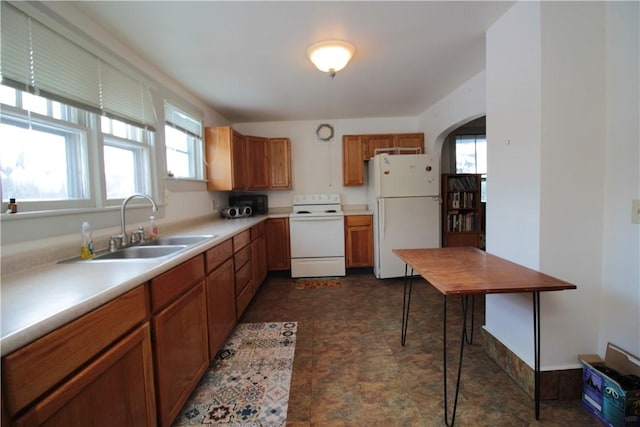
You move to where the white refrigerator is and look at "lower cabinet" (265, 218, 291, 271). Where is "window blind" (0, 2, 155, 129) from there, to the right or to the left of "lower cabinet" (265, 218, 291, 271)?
left

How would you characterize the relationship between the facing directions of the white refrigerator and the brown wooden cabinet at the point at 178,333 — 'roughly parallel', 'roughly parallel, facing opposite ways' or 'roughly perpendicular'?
roughly perpendicular

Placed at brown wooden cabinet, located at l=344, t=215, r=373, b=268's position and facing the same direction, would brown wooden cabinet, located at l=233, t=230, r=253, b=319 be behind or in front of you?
in front

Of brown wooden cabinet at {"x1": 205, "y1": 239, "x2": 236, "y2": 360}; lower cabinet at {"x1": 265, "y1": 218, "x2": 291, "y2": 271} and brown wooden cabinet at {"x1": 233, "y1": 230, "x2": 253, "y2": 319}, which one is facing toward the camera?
the lower cabinet

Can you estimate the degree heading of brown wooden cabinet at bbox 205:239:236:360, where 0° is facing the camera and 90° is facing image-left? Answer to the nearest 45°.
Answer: approximately 270°

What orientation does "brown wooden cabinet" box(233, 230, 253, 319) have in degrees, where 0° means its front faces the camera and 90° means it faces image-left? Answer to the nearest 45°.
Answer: approximately 270°

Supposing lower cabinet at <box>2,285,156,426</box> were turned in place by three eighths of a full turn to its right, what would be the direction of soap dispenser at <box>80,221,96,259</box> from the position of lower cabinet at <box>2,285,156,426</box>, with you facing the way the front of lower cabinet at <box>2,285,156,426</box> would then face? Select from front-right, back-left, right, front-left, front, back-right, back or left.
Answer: right

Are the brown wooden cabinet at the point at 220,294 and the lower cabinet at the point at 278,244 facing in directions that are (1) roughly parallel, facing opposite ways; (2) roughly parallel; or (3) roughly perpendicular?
roughly perpendicular

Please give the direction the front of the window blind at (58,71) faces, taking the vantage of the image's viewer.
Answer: facing the viewer and to the right of the viewer

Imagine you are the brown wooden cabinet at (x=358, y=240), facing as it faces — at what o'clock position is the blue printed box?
The blue printed box is roughly at 11 o'clock from the brown wooden cabinet.

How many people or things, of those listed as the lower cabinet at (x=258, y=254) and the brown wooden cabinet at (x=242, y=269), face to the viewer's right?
2
